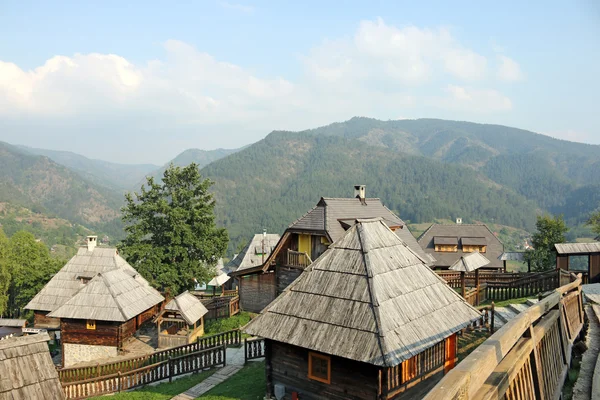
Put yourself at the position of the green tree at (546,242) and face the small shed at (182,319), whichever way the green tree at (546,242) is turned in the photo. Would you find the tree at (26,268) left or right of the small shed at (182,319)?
right

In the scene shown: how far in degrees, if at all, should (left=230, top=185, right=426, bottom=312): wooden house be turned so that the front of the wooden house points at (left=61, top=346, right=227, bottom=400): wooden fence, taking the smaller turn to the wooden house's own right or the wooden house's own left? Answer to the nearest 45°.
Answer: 0° — it already faces it

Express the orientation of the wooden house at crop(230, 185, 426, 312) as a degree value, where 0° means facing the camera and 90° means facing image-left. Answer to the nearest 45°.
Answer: approximately 45°

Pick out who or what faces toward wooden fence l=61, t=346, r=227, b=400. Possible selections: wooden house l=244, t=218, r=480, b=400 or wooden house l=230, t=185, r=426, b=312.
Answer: wooden house l=230, t=185, r=426, b=312

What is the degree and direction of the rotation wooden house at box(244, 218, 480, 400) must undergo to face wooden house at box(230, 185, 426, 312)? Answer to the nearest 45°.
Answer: approximately 135° to its left

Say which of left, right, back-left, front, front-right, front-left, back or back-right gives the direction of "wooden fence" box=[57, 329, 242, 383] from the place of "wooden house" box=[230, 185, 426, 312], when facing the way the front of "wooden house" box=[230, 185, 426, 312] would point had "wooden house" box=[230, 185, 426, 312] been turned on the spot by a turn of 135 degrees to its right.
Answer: back-left

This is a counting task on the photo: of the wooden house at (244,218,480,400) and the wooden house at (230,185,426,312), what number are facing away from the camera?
0

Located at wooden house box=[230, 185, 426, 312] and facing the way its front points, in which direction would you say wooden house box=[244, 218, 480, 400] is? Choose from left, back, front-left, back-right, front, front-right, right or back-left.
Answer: front-left

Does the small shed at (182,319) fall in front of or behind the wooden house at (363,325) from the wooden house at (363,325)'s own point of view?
behind

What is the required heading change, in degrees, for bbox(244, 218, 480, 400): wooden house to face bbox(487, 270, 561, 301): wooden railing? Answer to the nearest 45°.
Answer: approximately 90° to its left

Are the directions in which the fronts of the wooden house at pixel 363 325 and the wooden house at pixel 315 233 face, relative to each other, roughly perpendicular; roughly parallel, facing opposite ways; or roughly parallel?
roughly perpendicular

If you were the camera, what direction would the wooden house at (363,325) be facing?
facing the viewer and to the right of the viewer

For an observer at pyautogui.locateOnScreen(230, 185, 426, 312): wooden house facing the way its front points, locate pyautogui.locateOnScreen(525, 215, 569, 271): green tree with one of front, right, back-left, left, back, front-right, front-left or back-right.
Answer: back
